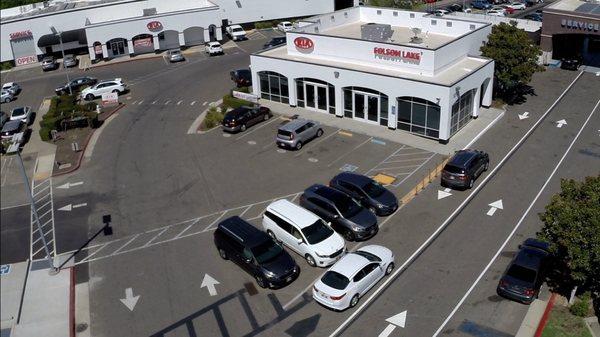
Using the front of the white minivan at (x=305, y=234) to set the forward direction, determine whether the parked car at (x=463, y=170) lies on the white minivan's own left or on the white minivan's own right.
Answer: on the white minivan's own left

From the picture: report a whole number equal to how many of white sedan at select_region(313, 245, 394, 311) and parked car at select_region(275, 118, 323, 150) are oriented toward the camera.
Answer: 0

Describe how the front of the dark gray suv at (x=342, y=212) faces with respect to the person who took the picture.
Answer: facing the viewer and to the right of the viewer

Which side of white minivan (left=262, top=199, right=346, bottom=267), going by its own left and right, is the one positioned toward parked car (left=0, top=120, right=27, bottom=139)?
back

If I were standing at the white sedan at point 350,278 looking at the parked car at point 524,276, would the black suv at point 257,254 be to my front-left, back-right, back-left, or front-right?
back-left

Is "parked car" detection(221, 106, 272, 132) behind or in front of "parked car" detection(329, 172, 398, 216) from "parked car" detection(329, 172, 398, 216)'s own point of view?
behind

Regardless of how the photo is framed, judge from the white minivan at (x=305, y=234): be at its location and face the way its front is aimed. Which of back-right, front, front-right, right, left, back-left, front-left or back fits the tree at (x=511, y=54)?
left

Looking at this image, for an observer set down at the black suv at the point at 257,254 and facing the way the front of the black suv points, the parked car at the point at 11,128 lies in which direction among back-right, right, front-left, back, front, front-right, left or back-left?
back

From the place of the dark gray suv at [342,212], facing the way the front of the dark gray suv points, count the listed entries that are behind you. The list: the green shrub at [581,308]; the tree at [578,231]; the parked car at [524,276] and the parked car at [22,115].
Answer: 1

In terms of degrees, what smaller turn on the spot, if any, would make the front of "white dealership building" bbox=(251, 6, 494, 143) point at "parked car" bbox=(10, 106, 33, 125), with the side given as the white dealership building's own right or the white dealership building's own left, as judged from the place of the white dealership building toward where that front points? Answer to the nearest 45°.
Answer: approximately 45° to the white dealership building's own right

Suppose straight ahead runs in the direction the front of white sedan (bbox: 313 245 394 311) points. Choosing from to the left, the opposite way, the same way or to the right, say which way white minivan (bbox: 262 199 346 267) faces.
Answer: to the right

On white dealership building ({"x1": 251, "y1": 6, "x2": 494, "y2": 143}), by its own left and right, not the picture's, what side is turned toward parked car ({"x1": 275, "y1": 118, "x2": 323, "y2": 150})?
front

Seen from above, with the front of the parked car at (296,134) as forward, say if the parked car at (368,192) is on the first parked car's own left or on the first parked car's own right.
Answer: on the first parked car's own right

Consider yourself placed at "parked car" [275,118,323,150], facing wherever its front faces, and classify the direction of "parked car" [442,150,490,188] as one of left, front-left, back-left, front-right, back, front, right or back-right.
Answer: right

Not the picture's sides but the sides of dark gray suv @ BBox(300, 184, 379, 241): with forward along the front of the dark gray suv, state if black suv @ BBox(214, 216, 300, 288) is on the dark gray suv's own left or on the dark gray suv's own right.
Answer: on the dark gray suv's own right

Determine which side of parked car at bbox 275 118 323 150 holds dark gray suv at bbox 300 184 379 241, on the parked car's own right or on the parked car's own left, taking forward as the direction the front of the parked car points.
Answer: on the parked car's own right

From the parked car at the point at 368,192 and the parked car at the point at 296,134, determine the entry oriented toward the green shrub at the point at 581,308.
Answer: the parked car at the point at 368,192

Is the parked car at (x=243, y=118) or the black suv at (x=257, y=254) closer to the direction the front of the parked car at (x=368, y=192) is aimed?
the black suv
